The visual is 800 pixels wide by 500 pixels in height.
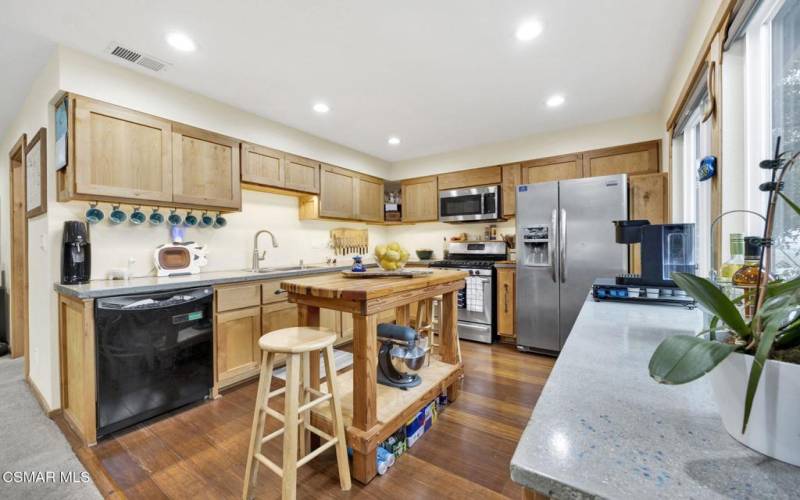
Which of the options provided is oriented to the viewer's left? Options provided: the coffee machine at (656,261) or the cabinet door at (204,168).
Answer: the coffee machine

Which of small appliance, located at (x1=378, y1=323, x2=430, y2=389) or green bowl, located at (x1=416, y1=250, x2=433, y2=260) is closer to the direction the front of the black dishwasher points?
the small appliance

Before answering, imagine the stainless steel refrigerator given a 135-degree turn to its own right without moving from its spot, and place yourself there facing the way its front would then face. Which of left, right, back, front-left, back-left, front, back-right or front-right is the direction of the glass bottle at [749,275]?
back-left

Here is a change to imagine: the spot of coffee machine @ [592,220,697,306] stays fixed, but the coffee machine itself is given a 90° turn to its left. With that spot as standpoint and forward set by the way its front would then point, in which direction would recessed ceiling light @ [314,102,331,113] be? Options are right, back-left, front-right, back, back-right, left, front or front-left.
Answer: right

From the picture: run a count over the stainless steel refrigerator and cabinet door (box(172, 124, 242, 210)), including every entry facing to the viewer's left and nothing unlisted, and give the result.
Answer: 0

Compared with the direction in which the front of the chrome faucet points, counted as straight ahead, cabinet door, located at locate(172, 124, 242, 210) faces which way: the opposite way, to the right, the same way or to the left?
the same way

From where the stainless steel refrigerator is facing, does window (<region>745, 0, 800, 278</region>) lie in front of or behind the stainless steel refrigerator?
in front

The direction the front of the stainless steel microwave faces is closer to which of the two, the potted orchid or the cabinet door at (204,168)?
the potted orchid

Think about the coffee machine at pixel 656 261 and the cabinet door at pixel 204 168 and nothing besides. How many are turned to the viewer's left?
1

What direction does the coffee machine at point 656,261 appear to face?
to the viewer's left

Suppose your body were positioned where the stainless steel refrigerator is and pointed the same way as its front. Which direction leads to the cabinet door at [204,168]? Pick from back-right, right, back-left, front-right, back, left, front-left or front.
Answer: front-right

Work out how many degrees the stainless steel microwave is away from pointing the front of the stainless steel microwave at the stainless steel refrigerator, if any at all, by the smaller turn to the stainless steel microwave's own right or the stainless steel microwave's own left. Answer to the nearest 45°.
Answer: approximately 45° to the stainless steel microwave's own left

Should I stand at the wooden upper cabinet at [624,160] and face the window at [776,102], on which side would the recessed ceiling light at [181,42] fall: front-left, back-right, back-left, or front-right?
front-right

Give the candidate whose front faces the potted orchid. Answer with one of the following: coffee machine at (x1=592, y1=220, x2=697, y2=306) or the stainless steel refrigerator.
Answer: the stainless steel refrigerator

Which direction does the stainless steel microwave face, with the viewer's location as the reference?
facing the viewer

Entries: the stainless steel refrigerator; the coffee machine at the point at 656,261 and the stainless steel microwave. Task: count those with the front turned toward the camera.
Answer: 2

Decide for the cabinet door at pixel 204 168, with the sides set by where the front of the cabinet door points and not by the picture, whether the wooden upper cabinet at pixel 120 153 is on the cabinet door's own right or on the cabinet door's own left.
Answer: on the cabinet door's own right
